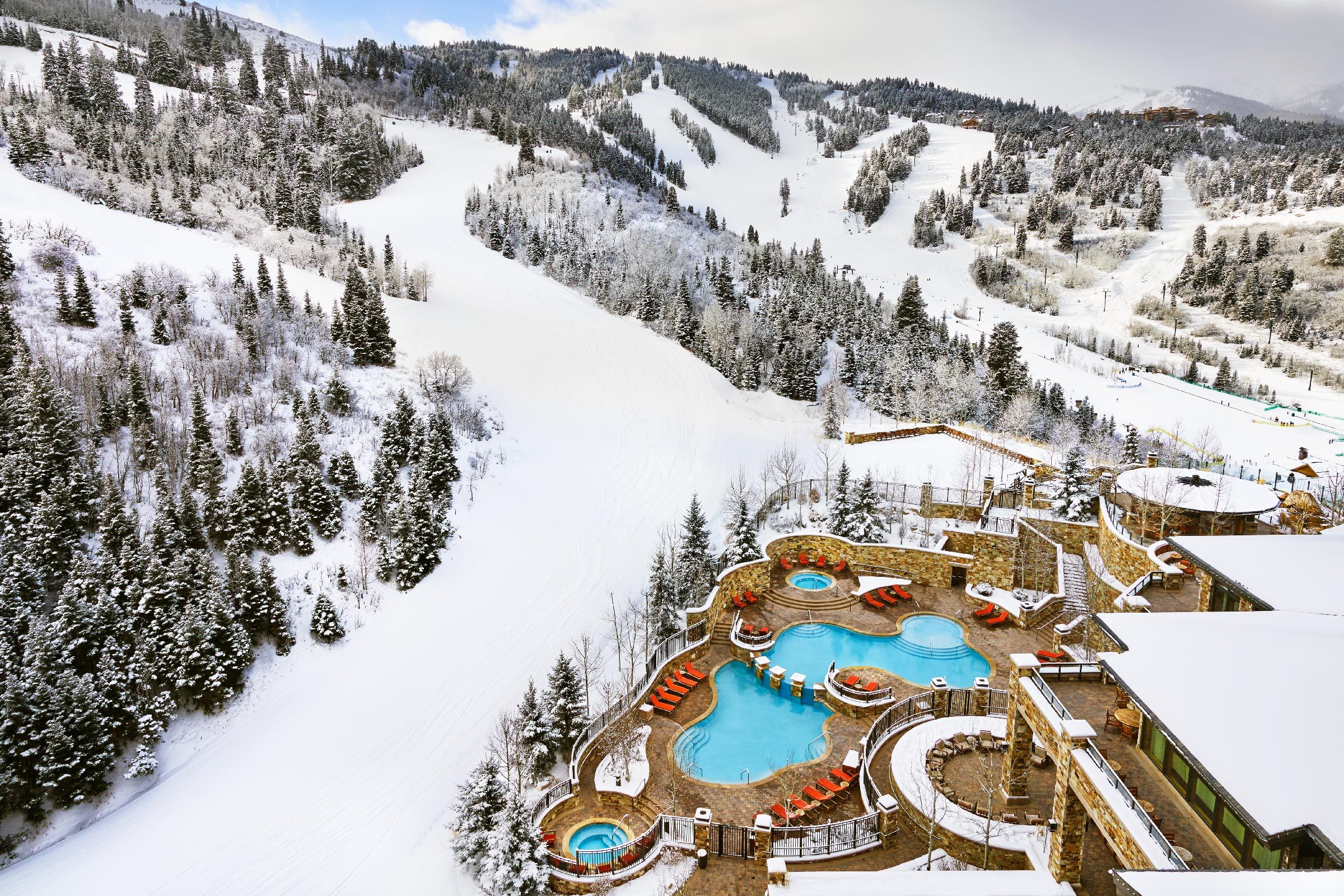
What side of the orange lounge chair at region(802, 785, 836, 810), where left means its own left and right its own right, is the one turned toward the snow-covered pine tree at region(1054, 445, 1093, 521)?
right

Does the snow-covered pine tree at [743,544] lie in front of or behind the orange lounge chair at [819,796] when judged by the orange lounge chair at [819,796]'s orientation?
in front

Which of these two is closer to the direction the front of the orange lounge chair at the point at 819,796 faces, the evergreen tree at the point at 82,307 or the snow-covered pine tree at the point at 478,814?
the evergreen tree

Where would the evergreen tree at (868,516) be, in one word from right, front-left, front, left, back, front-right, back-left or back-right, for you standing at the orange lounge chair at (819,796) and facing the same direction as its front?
front-right

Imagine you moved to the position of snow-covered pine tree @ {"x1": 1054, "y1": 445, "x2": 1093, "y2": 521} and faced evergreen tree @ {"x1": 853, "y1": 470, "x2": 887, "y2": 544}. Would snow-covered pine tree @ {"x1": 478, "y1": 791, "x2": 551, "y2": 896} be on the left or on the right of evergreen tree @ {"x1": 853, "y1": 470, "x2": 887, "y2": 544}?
left

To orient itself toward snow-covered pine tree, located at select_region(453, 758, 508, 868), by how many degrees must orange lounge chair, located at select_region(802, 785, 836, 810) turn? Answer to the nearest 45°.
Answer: approximately 45° to its left

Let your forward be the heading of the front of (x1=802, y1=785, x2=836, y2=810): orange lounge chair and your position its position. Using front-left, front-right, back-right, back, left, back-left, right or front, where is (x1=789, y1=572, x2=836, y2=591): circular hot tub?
front-right

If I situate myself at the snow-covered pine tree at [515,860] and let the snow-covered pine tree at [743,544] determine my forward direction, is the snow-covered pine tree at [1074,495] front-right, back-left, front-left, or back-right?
front-right

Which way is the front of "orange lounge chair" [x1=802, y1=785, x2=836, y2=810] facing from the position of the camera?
facing away from the viewer and to the left of the viewer

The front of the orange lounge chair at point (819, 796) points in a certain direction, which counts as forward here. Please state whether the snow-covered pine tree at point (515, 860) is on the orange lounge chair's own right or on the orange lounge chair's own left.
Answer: on the orange lounge chair's own left
